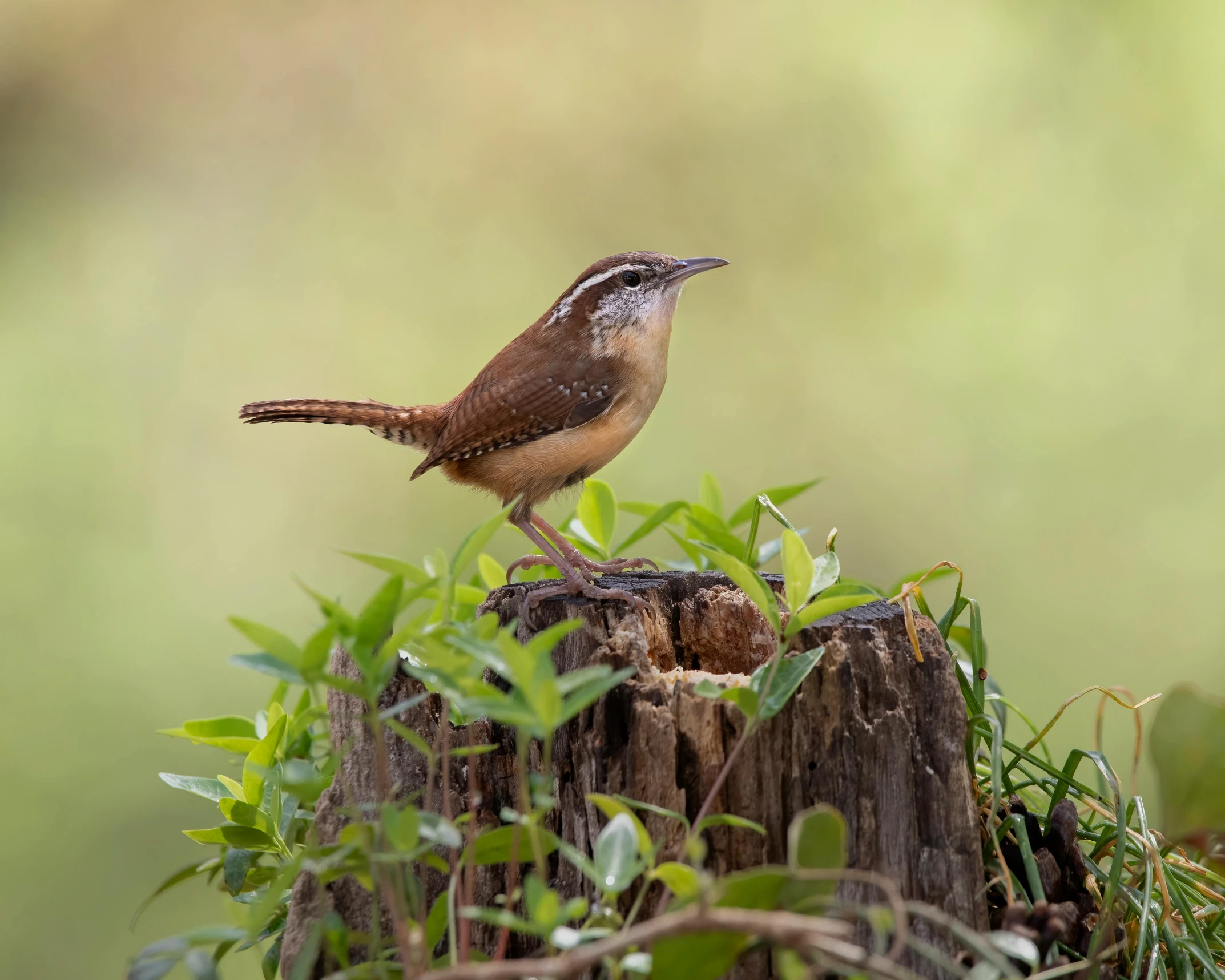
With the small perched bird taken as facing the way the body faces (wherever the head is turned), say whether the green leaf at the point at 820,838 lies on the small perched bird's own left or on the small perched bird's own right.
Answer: on the small perched bird's own right

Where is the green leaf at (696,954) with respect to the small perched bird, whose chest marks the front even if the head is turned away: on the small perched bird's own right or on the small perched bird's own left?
on the small perched bird's own right

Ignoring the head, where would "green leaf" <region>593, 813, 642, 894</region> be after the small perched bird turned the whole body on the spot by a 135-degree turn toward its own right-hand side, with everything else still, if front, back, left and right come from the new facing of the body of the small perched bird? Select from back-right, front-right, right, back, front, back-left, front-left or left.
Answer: front-left

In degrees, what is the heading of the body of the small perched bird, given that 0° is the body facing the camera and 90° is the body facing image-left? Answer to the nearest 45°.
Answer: approximately 270°

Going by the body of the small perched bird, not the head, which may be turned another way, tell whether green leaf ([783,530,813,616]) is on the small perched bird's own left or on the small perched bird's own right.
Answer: on the small perched bird's own right

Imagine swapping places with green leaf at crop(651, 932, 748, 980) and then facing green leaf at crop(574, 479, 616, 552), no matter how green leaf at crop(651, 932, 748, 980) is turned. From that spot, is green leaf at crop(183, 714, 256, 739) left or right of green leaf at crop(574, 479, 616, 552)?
left

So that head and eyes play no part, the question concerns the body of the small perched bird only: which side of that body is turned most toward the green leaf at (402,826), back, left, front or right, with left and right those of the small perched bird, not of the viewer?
right
